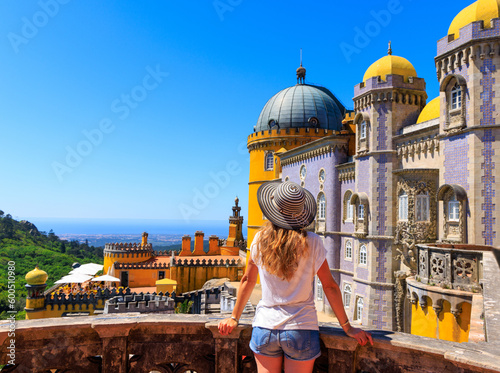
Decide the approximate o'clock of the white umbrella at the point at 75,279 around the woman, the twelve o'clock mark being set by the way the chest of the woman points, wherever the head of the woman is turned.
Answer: The white umbrella is roughly at 11 o'clock from the woman.

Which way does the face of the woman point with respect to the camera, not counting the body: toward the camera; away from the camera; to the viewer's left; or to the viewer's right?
away from the camera

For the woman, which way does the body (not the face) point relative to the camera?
away from the camera

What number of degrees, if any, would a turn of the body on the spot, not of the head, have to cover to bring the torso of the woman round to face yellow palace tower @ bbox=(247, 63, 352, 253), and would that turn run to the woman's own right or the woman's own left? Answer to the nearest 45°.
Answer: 0° — they already face it
